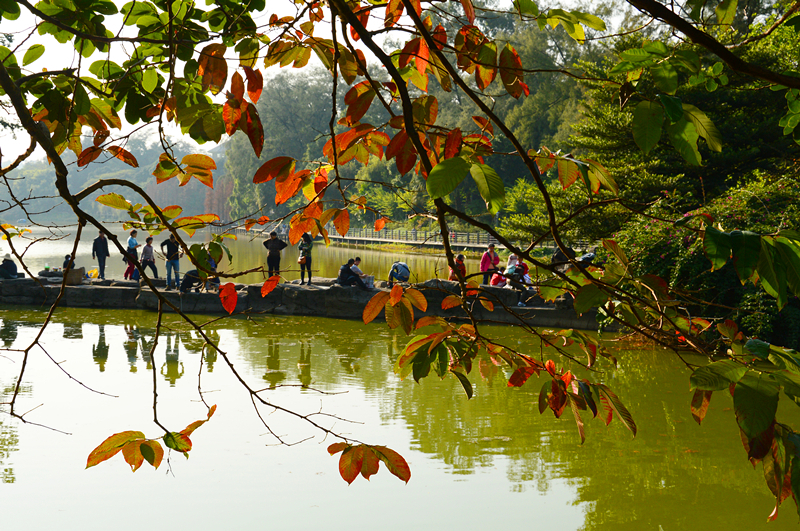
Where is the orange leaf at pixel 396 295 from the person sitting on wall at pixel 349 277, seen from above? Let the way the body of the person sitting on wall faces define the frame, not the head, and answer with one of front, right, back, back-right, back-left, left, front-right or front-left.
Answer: right

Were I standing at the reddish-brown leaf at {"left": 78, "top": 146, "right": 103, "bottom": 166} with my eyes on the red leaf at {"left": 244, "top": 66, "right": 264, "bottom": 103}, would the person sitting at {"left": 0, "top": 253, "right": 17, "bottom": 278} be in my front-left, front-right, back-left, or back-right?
back-left

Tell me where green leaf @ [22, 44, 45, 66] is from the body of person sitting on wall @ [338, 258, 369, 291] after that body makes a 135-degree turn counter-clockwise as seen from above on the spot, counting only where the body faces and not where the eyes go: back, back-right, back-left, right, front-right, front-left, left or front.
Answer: back-left

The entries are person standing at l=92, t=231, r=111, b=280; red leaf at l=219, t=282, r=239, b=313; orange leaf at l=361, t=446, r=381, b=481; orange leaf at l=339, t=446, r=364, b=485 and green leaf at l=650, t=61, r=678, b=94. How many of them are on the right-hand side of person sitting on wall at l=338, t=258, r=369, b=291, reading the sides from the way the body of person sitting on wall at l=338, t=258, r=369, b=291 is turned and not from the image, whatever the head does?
4

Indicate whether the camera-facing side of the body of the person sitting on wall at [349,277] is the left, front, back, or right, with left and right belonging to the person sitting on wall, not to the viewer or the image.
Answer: right

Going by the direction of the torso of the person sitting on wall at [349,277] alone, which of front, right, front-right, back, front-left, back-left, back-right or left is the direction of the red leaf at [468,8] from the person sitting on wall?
right

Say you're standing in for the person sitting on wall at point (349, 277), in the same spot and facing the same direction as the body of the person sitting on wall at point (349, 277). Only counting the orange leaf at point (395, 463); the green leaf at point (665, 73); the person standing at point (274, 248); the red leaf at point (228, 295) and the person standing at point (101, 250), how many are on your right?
3

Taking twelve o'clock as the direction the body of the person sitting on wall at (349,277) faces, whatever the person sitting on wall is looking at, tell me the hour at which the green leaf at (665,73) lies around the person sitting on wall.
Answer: The green leaf is roughly at 3 o'clock from the person sitting on wall.

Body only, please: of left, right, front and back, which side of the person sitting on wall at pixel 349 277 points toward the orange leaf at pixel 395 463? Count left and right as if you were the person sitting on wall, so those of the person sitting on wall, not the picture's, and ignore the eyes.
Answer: right

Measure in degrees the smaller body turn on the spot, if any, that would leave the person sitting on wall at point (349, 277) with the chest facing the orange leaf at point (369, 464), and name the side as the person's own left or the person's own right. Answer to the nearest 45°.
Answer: approximately 90° to the person's own right
